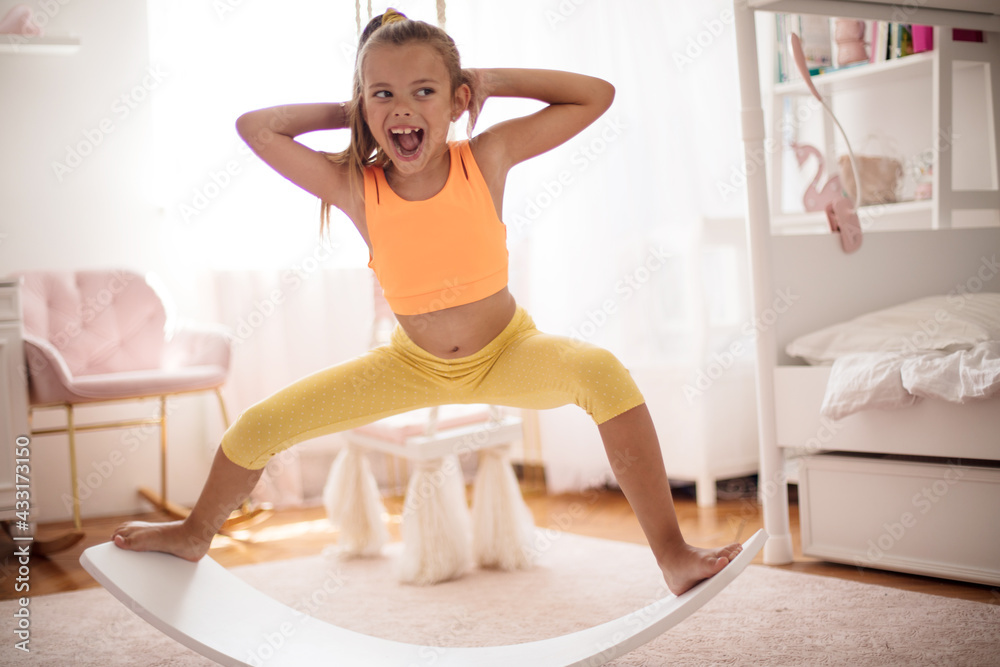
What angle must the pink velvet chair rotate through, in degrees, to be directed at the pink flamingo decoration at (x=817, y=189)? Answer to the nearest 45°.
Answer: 0° — it already faces it

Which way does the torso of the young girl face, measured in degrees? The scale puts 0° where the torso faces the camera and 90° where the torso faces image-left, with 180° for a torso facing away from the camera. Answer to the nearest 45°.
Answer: approximately 0°

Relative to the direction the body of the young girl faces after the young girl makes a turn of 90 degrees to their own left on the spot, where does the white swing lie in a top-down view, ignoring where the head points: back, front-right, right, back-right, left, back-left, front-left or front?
left

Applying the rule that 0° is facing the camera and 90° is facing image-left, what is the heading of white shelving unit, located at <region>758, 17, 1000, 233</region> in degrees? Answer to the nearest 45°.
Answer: approximately 45°

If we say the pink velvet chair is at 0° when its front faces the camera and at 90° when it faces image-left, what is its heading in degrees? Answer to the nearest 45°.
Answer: approximately 315°

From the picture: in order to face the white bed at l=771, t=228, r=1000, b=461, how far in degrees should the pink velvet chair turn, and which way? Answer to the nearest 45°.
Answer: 0° — it already faces it

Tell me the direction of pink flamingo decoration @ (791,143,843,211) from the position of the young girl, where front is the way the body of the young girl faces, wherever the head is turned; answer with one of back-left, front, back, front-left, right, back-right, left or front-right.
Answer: back-left

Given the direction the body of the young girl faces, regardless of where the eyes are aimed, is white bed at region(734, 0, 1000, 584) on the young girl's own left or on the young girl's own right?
on the young girl's own left
